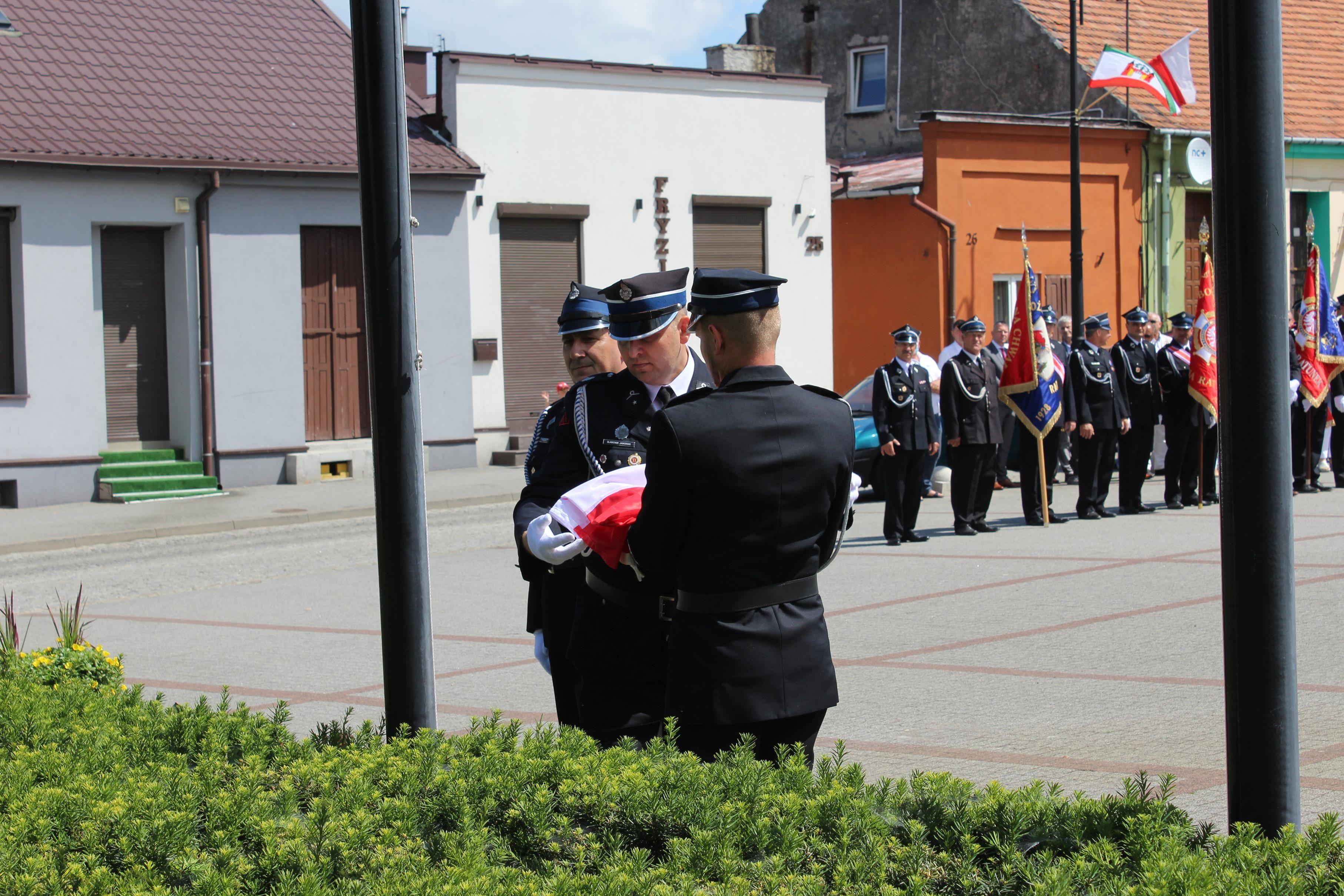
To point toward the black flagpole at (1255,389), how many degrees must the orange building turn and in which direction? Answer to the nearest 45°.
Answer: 0° — it already faces it

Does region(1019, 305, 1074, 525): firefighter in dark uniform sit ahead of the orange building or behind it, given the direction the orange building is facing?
ahead

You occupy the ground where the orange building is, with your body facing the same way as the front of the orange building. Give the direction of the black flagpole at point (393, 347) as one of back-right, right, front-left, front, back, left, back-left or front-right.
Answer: front

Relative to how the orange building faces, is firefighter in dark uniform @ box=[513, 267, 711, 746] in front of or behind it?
in front

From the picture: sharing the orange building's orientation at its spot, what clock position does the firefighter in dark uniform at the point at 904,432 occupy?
The firefighter in dark uniform is roughly at 12 o'clock from the orange building.

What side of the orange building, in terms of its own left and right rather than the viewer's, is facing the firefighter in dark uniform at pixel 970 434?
front

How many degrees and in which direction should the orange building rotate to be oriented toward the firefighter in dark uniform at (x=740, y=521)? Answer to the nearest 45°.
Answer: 0° — it already faces them

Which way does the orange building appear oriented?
toward the camera
